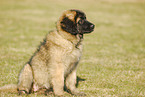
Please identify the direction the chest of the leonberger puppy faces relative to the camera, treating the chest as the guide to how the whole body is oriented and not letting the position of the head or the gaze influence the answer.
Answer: to the viewer's right
